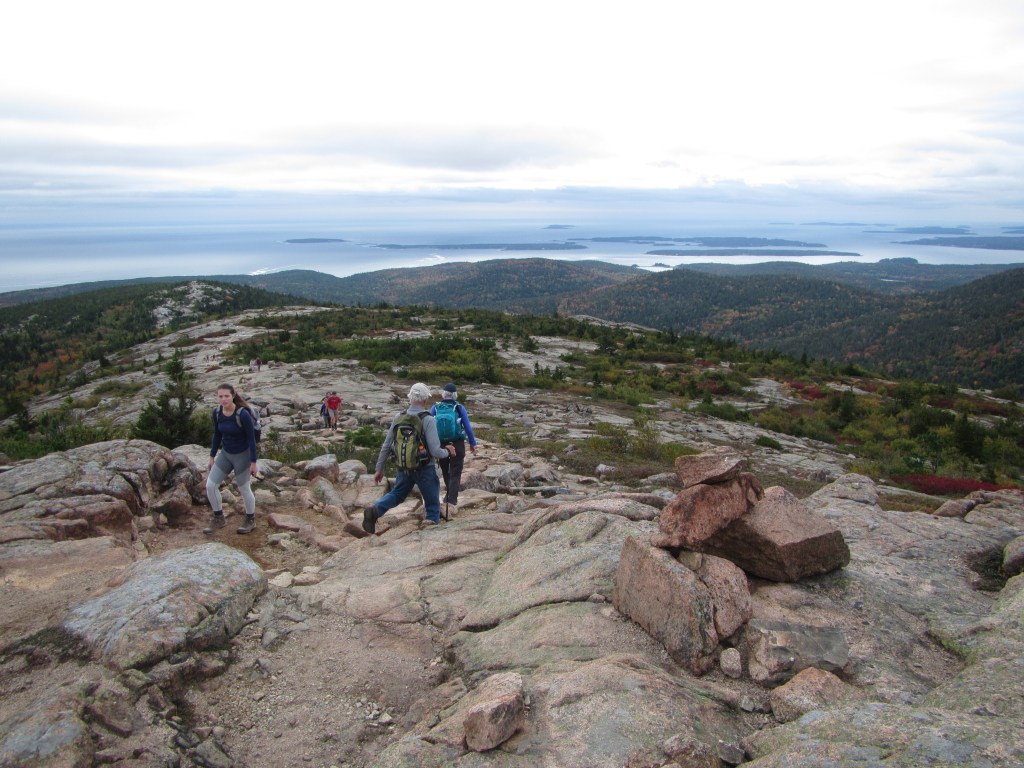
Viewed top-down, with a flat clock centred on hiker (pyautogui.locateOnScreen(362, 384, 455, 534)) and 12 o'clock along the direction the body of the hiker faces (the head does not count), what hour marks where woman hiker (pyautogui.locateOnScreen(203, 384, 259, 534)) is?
The woman hiker is roughly at 8 o'clock from the hiker.

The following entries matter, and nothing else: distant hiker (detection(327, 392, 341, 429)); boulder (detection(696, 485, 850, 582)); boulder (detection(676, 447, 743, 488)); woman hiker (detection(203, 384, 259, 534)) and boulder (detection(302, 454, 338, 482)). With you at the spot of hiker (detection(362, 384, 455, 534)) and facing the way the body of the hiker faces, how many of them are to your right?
2

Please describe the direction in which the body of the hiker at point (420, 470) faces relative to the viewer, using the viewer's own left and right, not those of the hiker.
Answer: facing away from the viewer and to the right of the viewer

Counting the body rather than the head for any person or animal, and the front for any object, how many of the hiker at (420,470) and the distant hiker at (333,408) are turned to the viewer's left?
0

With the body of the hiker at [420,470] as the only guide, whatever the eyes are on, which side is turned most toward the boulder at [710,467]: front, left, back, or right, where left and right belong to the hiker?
right

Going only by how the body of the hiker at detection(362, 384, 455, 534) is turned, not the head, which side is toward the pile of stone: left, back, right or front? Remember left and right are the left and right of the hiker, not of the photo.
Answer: right
